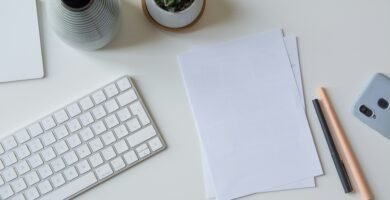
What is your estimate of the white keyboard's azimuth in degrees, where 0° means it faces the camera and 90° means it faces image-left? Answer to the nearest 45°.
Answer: approximately 315°

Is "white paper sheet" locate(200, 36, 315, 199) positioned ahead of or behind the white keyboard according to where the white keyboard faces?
ahead
